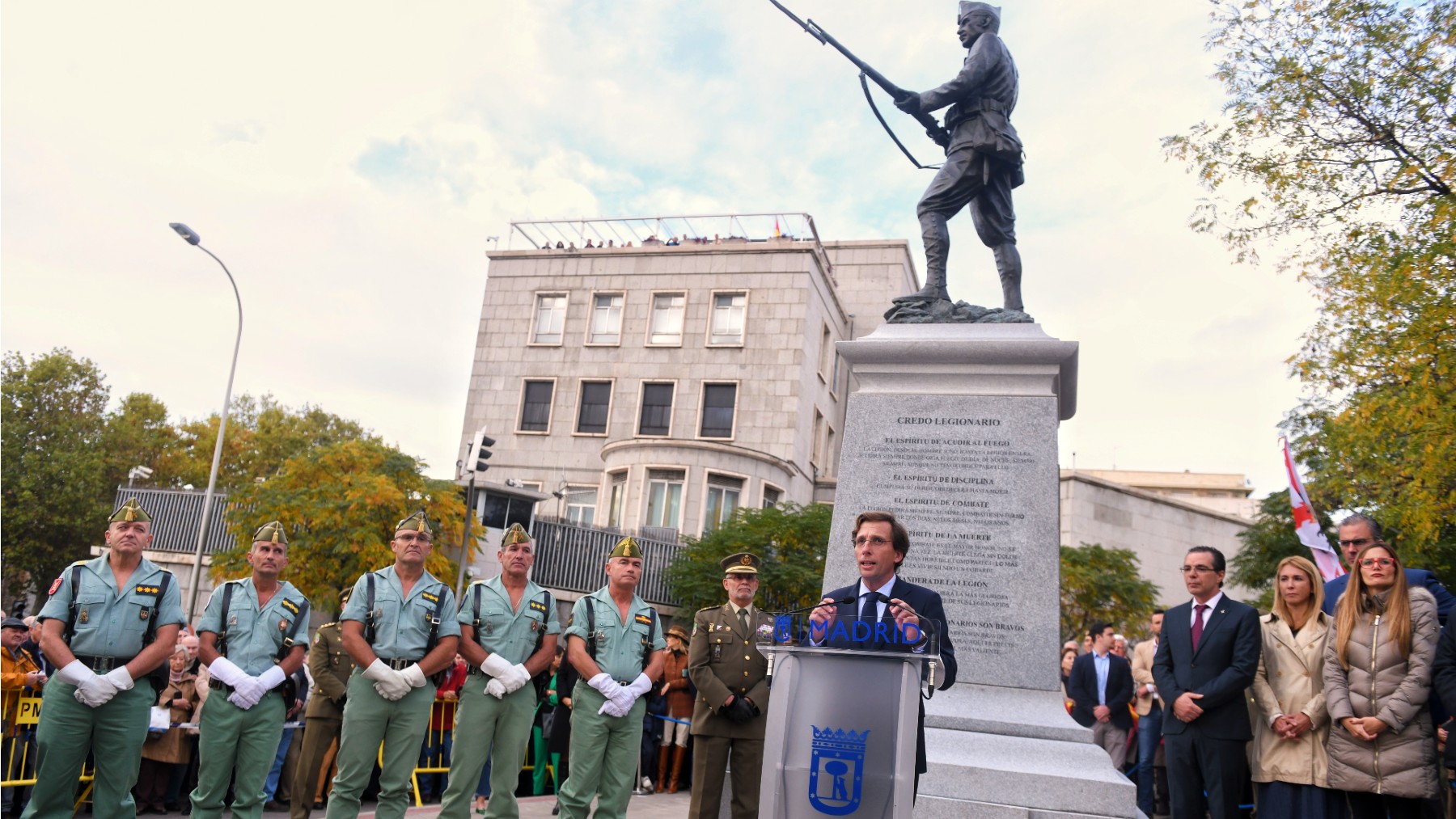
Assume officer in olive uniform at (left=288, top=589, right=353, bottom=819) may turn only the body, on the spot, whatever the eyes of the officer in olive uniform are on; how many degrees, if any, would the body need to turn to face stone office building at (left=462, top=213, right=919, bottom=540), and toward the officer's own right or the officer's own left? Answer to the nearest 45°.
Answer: approximately 135° to the officer's own left

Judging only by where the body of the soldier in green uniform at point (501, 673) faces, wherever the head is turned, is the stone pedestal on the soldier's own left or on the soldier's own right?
on the soldier's own left

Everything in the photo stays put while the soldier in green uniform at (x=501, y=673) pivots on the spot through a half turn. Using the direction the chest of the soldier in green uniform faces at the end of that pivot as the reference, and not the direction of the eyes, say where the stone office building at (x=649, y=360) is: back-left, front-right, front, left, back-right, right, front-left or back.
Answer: front

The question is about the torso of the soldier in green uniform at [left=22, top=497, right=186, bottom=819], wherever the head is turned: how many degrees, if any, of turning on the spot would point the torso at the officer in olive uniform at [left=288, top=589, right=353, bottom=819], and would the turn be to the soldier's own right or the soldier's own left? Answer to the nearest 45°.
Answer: approximately 135° to the soldier's own left

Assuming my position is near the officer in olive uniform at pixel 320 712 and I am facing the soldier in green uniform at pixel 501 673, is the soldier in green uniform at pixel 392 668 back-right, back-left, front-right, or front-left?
front-right

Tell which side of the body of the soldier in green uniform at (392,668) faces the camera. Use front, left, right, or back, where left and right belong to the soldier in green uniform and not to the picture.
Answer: front

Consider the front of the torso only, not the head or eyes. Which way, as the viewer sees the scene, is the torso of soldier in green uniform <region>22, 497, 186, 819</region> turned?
toward the camera

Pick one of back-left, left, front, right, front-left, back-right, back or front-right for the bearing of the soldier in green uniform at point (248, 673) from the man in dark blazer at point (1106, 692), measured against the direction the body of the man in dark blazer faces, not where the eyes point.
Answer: front-right

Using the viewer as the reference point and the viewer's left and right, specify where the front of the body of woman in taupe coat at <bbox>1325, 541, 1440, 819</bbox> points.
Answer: facing the viewer

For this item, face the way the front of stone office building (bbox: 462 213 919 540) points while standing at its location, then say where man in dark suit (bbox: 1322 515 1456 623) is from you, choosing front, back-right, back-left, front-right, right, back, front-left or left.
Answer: front

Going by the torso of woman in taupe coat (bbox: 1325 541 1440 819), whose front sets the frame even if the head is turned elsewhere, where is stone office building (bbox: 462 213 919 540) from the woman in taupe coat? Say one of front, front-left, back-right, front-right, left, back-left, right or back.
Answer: back-right

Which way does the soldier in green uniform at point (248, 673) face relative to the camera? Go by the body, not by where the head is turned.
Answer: toward the camera

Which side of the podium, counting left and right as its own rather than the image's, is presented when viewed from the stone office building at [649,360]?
back

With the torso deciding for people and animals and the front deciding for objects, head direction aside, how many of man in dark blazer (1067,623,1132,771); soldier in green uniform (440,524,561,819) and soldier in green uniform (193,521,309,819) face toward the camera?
3

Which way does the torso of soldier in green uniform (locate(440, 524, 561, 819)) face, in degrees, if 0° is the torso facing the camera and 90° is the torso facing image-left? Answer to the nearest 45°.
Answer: approximately 0°

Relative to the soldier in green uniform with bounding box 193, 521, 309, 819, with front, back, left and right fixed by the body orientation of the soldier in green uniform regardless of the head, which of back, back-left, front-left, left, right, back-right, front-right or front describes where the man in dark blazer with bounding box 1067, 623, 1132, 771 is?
left

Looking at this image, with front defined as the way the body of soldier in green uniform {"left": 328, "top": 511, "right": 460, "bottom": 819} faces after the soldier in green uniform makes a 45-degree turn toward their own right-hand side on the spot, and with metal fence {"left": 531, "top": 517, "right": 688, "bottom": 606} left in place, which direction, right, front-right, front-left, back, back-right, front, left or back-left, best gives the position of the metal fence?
back-right

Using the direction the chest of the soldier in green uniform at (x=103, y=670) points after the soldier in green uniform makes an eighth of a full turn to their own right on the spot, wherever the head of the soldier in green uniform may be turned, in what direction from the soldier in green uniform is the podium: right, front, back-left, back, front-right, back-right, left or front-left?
left

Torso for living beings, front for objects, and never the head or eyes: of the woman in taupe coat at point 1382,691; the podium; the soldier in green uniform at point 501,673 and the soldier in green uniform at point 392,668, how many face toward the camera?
4
